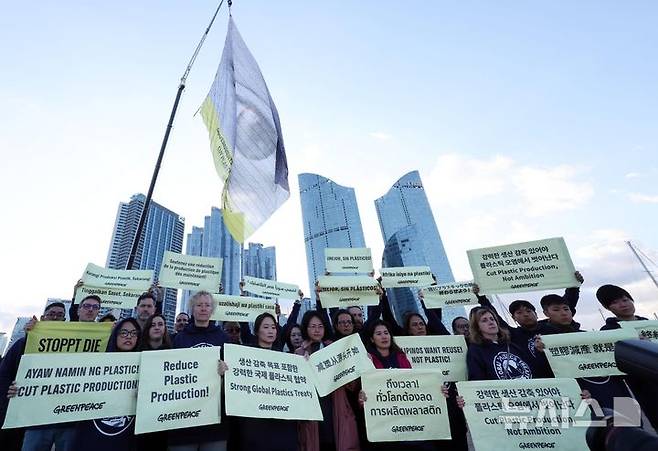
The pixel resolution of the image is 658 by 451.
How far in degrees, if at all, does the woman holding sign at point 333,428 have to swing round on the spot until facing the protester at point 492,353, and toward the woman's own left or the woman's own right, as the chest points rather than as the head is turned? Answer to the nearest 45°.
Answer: approximately 90° to the woman's own left

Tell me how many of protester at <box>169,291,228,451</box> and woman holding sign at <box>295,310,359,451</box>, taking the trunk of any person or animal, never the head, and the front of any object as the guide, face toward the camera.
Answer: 2

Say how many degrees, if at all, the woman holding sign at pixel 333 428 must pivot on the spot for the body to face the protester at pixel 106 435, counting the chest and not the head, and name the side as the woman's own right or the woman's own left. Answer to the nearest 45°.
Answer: approximately 90° to the woman's own right

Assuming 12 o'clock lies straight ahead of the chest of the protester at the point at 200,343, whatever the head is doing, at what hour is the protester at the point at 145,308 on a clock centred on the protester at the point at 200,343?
the protester at the point at 145,308 is roughly at 5 o'clock from the protester at the point at 200,343.

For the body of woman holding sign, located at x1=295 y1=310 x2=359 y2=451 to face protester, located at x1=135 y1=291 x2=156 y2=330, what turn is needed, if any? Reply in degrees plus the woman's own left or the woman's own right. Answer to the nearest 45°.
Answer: approximately 90° to the woman's own right

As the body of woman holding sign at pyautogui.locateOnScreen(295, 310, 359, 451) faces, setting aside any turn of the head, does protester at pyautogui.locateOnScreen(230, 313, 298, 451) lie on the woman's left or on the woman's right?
on the woman's right

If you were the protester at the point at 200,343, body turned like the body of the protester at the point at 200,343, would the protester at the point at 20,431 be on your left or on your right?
on your right

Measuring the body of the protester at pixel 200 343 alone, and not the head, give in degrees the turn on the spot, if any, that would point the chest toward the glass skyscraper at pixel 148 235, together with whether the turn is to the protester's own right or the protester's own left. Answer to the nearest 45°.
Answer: approximately 180°

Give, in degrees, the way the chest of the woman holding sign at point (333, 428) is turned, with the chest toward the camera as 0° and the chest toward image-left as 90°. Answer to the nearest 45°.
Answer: approximately 0°
